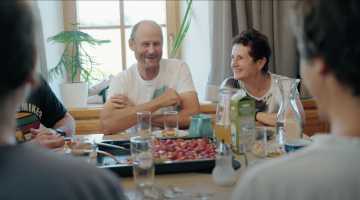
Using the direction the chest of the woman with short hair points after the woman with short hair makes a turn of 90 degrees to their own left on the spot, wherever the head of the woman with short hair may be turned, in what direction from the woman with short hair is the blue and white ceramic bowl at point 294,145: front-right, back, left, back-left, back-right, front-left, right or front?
front-right

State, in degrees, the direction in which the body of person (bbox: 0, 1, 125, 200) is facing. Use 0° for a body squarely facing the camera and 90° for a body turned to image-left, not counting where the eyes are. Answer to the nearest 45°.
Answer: approximately 180°

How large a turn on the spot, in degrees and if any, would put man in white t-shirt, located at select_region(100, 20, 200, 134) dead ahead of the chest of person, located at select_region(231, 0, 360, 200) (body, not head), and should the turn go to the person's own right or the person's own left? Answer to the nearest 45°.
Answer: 0° — they already face them

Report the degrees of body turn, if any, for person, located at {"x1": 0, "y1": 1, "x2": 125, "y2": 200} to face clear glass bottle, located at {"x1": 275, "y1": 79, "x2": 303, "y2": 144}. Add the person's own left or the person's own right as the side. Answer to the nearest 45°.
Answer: approximately 45° to the person's own right

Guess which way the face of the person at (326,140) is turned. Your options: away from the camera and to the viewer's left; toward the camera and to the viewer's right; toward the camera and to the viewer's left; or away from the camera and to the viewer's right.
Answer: away from the camera and to the viewer's left

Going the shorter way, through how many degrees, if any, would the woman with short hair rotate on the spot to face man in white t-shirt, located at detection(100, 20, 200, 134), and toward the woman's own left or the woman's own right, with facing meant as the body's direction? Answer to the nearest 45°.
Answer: approximately 45° to the woman's own right

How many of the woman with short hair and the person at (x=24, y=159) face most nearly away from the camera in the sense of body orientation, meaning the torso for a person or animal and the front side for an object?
1

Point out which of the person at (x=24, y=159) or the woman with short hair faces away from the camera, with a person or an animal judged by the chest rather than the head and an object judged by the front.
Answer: the person

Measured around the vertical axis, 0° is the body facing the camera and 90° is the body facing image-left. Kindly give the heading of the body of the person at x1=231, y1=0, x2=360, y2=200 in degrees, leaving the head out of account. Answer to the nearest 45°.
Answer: approximately 135°

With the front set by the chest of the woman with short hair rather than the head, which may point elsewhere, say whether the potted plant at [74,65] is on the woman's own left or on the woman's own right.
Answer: on the woman's own right

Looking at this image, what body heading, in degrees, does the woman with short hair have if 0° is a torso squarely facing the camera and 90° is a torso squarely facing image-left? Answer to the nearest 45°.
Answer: approximately 45°
